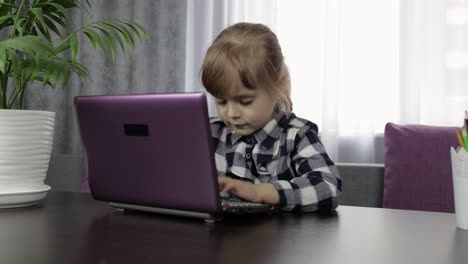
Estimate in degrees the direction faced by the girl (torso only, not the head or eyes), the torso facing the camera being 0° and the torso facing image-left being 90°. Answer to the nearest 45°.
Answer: approximately 45°

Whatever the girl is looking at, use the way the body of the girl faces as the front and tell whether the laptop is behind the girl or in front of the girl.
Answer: in front

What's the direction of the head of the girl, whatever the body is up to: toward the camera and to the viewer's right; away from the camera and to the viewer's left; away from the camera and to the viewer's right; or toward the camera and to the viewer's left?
toward the camera and to the viewer's left

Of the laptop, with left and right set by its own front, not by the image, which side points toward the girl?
front

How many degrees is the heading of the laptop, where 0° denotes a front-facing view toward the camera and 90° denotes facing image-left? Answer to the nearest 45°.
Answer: approximately 225°

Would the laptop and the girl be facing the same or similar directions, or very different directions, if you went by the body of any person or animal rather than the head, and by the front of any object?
very different directions
